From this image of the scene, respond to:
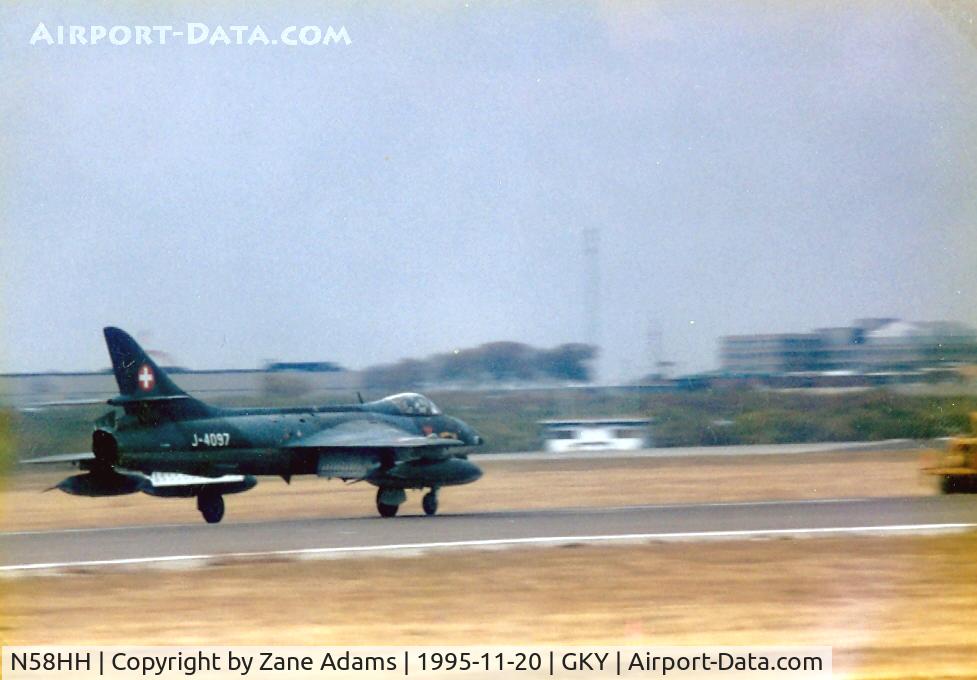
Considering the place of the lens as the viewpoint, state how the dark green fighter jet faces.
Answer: facing away from the viewer and to the right of the viewer
